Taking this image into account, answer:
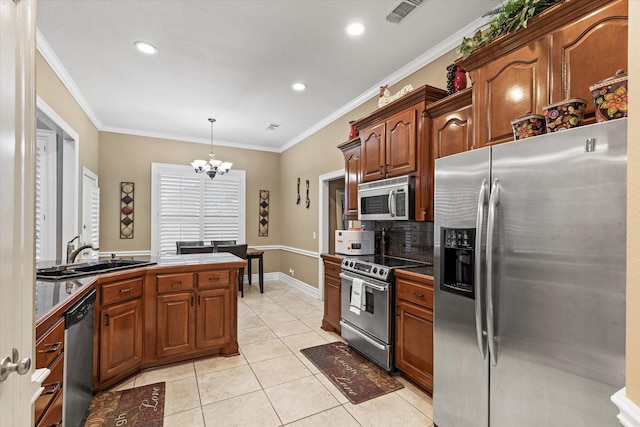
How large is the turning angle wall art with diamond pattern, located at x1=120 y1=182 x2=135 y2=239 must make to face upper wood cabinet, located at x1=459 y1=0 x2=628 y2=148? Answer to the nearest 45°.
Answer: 0° — it already faces it

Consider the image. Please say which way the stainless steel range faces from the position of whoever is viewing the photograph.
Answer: facing the viewer and to the left of the viewer

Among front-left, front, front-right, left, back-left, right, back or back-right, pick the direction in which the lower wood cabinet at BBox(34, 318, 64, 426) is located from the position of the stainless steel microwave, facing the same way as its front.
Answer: front

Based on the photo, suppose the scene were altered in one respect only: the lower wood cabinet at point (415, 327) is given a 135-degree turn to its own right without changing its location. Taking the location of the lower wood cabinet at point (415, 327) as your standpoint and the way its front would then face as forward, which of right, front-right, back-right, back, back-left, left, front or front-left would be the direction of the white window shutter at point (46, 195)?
left

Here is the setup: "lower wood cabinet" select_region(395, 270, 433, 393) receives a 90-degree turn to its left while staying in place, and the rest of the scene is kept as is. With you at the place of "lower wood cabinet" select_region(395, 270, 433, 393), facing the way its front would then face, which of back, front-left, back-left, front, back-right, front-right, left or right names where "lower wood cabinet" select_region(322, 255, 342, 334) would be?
back

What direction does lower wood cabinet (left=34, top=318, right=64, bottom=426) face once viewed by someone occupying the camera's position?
facing to the right of the viewer

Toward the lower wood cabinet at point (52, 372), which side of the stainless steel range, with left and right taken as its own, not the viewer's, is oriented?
front

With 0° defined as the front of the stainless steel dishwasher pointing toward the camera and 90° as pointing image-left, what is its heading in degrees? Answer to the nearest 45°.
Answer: approximately 270°

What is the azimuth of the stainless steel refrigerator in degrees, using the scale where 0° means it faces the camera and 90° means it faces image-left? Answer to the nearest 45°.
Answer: approximately 45°

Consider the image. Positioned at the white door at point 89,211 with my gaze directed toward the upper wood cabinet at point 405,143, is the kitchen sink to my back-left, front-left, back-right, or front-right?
front-right

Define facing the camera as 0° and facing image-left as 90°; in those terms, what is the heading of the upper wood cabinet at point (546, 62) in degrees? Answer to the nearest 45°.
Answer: approximately 45°

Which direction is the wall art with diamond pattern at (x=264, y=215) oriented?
toward the camera

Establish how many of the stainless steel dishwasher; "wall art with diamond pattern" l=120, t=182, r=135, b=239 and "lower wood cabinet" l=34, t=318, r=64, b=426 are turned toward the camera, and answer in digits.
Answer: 1

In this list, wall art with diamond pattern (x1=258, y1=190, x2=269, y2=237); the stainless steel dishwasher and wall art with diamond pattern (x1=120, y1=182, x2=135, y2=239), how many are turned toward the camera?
2

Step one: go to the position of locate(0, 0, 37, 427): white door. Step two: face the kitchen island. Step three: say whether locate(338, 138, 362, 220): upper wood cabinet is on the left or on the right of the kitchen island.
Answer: right

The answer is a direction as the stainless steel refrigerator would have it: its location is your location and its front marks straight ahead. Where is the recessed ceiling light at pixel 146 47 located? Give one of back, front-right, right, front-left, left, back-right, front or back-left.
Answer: front-right

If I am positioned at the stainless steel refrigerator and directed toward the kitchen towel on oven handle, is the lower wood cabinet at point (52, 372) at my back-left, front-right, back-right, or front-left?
front-left

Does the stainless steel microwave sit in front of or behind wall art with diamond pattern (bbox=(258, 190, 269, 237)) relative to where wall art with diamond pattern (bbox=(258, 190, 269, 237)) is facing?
in front

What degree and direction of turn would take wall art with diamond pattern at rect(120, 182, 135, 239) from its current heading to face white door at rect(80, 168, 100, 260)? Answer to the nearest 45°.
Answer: approximately 45° to its right

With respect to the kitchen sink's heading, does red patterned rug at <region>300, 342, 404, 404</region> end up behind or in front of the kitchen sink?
in front

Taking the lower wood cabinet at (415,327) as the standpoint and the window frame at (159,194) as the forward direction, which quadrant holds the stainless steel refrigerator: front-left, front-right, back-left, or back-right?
back-left
